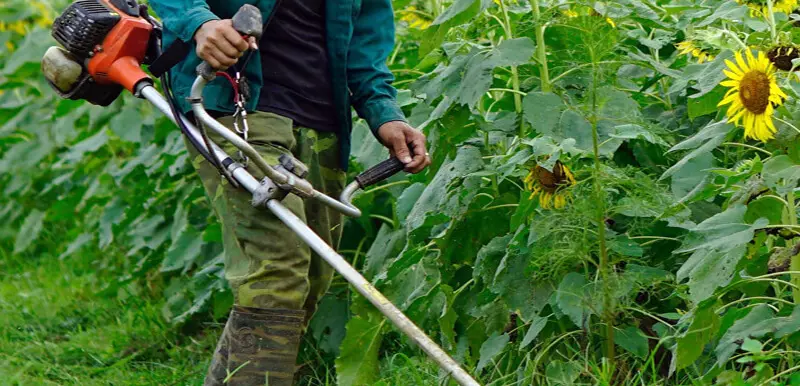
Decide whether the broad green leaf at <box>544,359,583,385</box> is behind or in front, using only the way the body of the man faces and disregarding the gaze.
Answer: in front

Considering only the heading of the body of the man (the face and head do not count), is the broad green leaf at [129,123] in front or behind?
behind

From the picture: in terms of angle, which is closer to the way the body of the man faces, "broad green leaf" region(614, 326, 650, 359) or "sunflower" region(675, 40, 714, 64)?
the broad green leaf

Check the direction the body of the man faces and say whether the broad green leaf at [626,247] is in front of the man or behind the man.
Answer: in front

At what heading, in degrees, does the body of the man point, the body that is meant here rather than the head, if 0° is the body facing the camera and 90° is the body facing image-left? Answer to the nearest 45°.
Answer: approximately 315°
